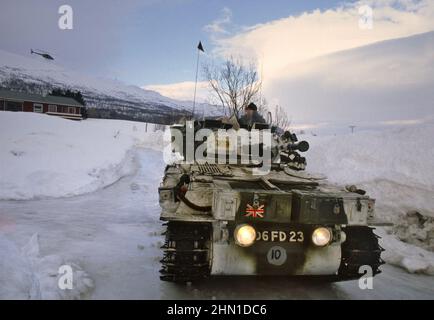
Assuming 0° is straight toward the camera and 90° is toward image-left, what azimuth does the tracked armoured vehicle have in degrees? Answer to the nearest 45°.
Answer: approximately 0°
